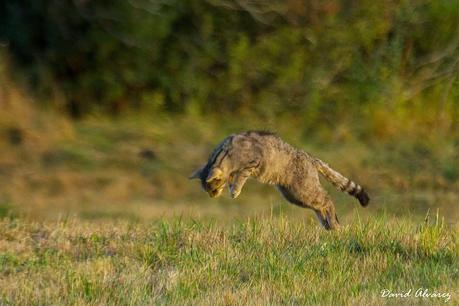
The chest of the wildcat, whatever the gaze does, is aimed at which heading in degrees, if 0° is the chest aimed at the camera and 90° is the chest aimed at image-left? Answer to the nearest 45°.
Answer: approximately 90°
